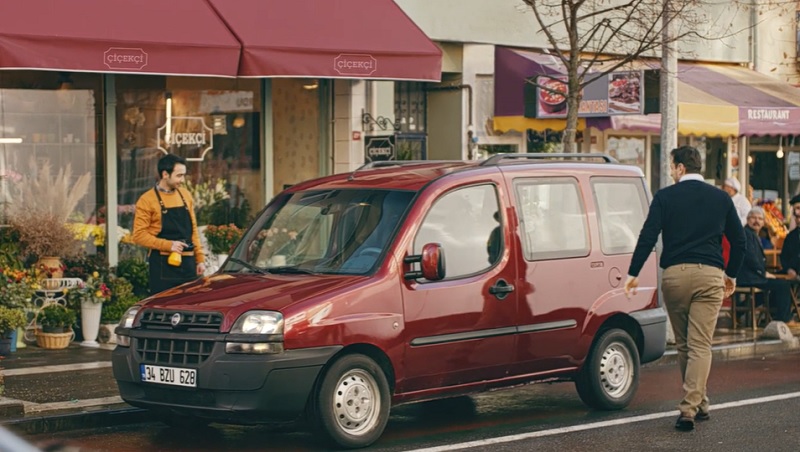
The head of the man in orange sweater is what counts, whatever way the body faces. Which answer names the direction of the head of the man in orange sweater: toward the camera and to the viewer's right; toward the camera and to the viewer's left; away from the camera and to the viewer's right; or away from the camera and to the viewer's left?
toward the camera and to the viewer's right

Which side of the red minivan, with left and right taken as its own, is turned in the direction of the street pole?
back

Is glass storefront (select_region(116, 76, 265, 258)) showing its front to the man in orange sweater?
yes

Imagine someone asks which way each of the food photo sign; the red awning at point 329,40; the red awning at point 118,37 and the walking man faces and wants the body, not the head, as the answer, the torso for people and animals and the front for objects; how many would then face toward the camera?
3

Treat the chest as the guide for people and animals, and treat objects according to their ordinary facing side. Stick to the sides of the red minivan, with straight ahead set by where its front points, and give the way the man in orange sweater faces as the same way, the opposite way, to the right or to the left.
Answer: to the left

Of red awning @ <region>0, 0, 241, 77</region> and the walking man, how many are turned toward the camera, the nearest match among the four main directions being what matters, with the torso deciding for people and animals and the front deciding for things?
1

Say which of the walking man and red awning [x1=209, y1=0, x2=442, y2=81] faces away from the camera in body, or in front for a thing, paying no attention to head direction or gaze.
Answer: the walking man

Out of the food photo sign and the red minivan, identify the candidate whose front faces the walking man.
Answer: the food photo sign
